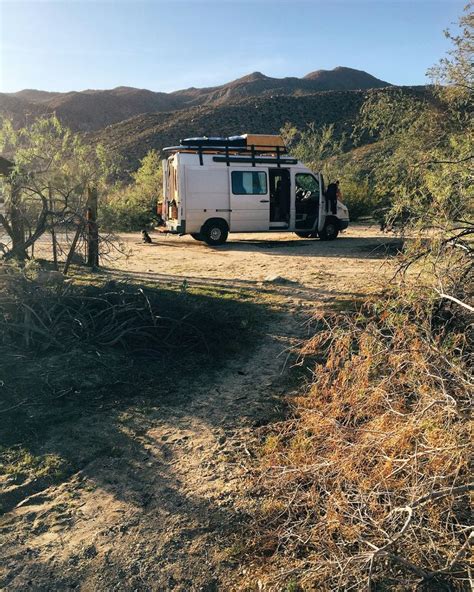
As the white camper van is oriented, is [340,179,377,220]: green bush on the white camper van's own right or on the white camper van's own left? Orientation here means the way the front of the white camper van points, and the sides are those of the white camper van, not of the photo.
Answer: on the white camper van's own left

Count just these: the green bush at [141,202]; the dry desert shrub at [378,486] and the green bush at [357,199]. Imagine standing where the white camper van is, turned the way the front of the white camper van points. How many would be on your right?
1

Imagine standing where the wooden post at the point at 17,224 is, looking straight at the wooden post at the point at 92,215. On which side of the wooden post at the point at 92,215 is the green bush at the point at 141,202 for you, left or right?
left

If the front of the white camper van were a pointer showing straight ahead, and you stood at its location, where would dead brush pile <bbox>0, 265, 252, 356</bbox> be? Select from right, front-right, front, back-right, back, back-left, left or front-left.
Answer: right

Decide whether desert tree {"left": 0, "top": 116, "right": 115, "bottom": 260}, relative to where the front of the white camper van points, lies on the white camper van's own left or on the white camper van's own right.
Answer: on the white camper van's own right

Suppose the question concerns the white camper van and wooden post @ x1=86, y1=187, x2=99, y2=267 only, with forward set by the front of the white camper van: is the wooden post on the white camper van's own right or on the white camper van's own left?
on the white camper van's own right

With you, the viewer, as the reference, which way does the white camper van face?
facing to the right of the viewer

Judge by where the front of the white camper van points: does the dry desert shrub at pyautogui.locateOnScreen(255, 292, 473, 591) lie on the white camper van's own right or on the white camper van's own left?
on the white camper van's own right

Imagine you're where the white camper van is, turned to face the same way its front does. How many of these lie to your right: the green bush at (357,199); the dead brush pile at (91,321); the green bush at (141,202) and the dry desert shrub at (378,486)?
2
